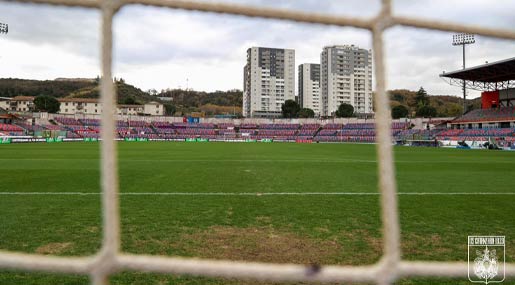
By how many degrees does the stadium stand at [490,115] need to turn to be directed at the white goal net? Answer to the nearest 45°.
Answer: approximately 45° to its left

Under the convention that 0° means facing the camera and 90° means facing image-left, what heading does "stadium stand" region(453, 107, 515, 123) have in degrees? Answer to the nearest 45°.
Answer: approximately 45°
